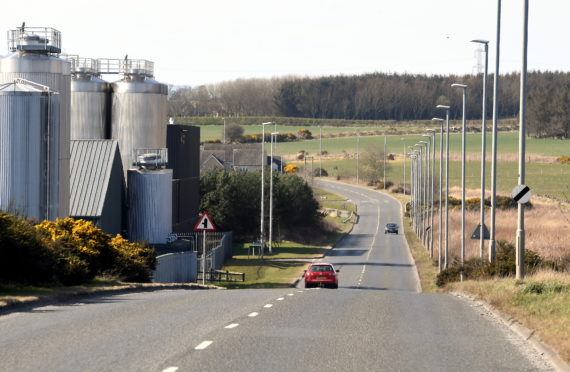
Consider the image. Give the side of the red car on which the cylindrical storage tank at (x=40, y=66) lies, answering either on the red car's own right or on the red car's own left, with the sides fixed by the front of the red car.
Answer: on the red car's own left

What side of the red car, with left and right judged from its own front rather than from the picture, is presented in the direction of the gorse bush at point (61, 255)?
back

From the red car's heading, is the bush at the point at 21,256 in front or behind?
behind

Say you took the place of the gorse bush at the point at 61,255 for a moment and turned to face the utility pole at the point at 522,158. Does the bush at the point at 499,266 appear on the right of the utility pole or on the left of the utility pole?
left

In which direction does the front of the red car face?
away from the camera

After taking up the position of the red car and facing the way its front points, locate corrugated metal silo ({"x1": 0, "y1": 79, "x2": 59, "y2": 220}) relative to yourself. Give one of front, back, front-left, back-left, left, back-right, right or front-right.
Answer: left
